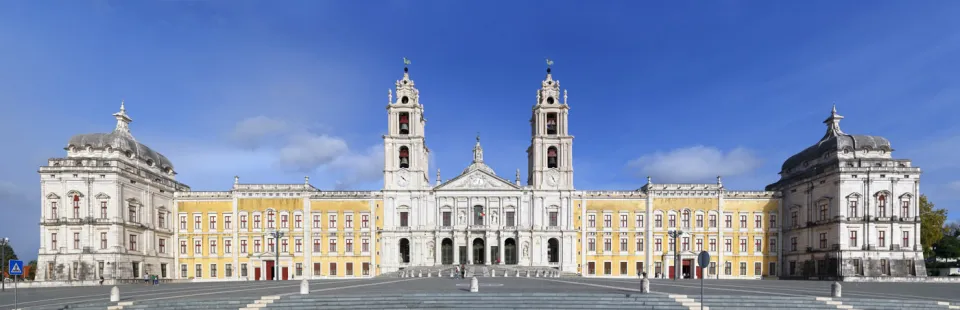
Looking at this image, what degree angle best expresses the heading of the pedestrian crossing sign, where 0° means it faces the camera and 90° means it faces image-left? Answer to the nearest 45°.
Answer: approximately 0°
